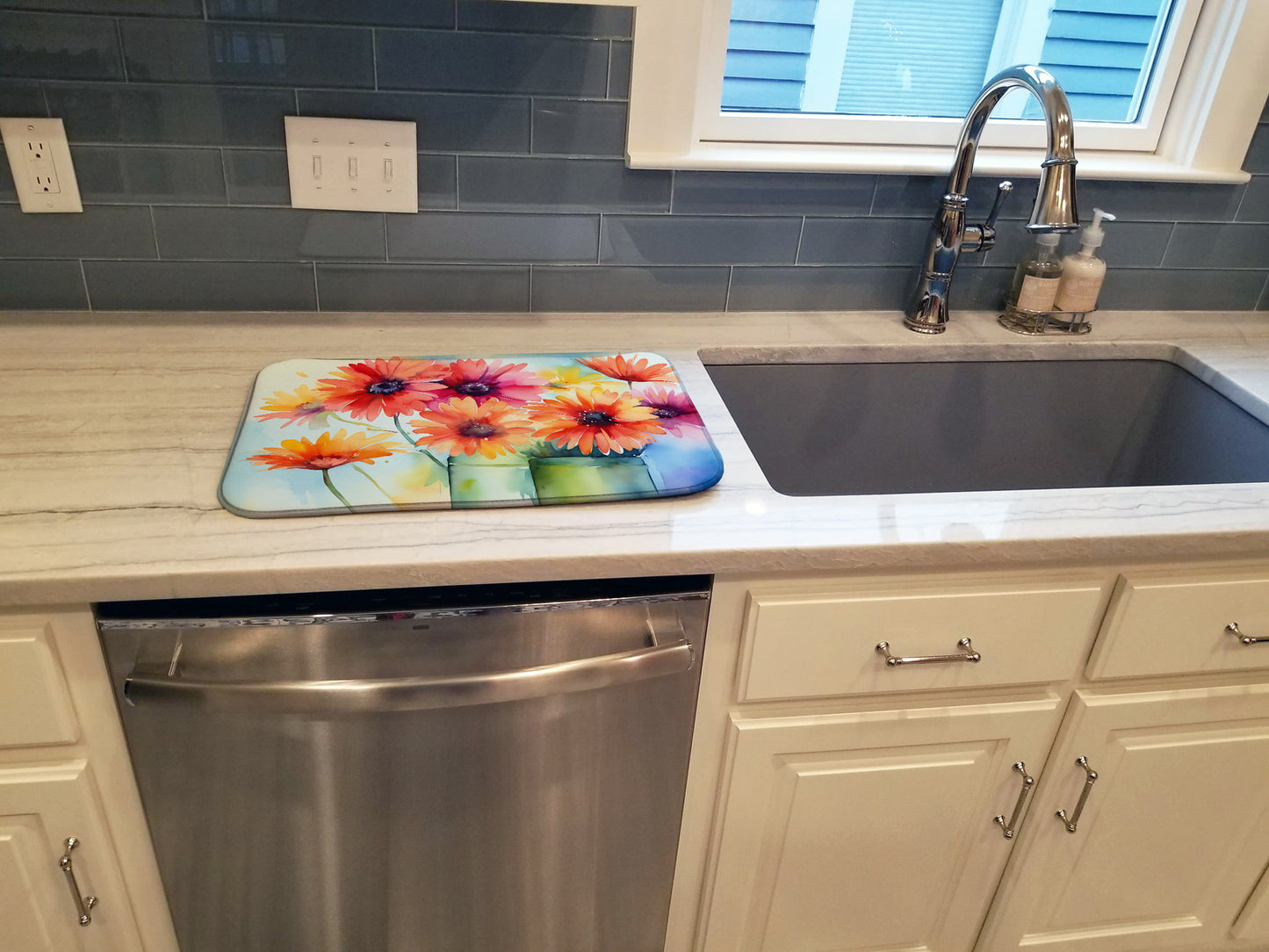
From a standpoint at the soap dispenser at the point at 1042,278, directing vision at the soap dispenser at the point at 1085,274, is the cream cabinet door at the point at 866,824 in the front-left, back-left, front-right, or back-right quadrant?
back-right

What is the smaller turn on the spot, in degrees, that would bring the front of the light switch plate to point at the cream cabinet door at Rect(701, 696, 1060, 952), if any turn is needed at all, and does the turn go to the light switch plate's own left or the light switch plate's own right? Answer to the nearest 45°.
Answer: approximately 45° to the light switch plate's own left

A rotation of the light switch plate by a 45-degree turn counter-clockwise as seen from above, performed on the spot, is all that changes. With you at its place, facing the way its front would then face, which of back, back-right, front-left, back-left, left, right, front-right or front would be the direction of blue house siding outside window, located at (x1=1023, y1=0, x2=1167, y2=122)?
front-left

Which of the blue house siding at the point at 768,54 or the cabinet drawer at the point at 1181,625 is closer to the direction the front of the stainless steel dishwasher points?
the cabinet drawer

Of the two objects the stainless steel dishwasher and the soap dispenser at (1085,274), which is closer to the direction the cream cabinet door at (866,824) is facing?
the stainless steel dishwasher

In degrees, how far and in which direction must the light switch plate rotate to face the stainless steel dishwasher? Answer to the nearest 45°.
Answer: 0° — it already faces it

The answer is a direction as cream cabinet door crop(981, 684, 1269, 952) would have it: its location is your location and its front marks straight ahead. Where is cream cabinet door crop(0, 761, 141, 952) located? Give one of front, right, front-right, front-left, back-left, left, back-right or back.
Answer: front-right

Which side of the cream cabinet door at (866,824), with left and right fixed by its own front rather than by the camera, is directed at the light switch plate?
right

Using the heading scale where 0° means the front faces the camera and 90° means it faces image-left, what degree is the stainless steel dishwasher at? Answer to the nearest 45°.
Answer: approximately 0°
